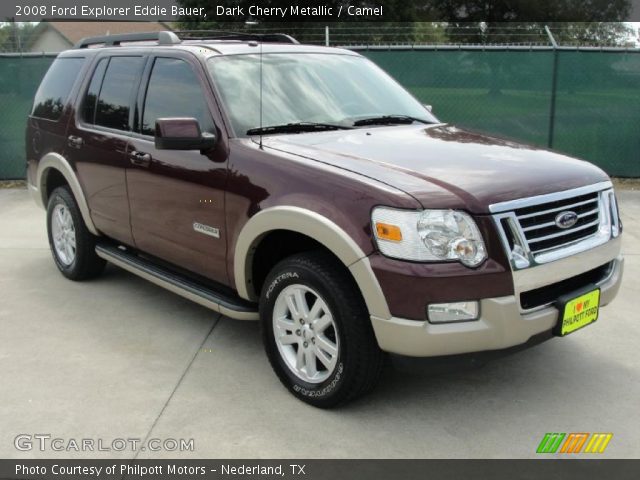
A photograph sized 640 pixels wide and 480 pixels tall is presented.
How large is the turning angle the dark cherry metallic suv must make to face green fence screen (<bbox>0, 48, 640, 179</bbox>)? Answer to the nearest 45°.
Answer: approximately 90° to its left

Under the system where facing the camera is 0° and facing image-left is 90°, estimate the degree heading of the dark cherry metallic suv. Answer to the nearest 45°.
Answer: approximately 315°

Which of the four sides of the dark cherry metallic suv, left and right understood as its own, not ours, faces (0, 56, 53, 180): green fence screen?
back
